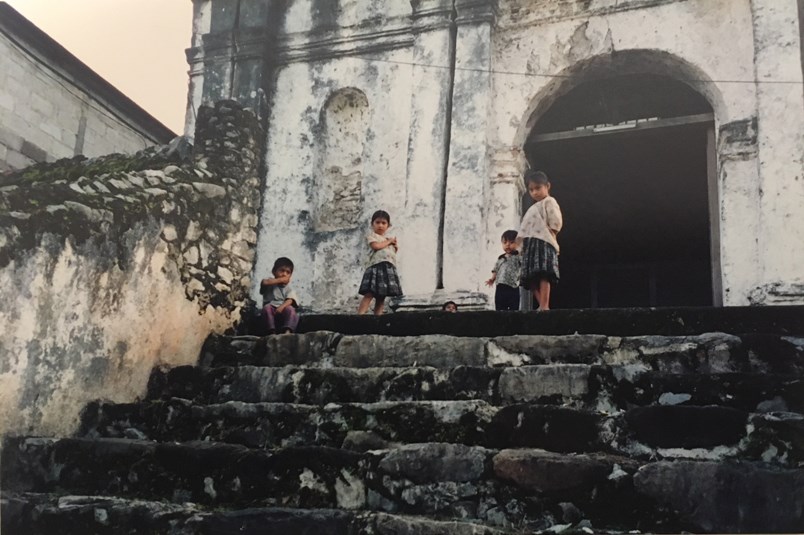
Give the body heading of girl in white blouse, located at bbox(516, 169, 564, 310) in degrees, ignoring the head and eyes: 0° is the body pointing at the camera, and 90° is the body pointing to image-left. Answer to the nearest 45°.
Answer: approximately 45°

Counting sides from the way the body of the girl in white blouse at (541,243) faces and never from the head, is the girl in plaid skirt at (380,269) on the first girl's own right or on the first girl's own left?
on the first girl's own right

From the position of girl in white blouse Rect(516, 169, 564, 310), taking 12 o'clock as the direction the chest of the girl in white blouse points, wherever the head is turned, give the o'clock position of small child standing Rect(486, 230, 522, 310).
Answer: The small child standing is roughly at 4 o'clock from the girl in white blouse.

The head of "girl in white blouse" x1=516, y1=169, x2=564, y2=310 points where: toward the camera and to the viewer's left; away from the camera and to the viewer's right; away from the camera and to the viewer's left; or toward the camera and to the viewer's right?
toward the camera and to the viewer's left

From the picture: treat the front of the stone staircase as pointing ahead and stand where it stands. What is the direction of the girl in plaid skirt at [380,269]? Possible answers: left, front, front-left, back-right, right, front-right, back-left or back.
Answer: back

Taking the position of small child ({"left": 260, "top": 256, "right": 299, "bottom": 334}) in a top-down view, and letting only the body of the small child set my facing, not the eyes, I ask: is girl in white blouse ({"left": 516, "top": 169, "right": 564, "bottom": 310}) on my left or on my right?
on my left

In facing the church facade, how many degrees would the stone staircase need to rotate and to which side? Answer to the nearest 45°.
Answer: approximately 180°
